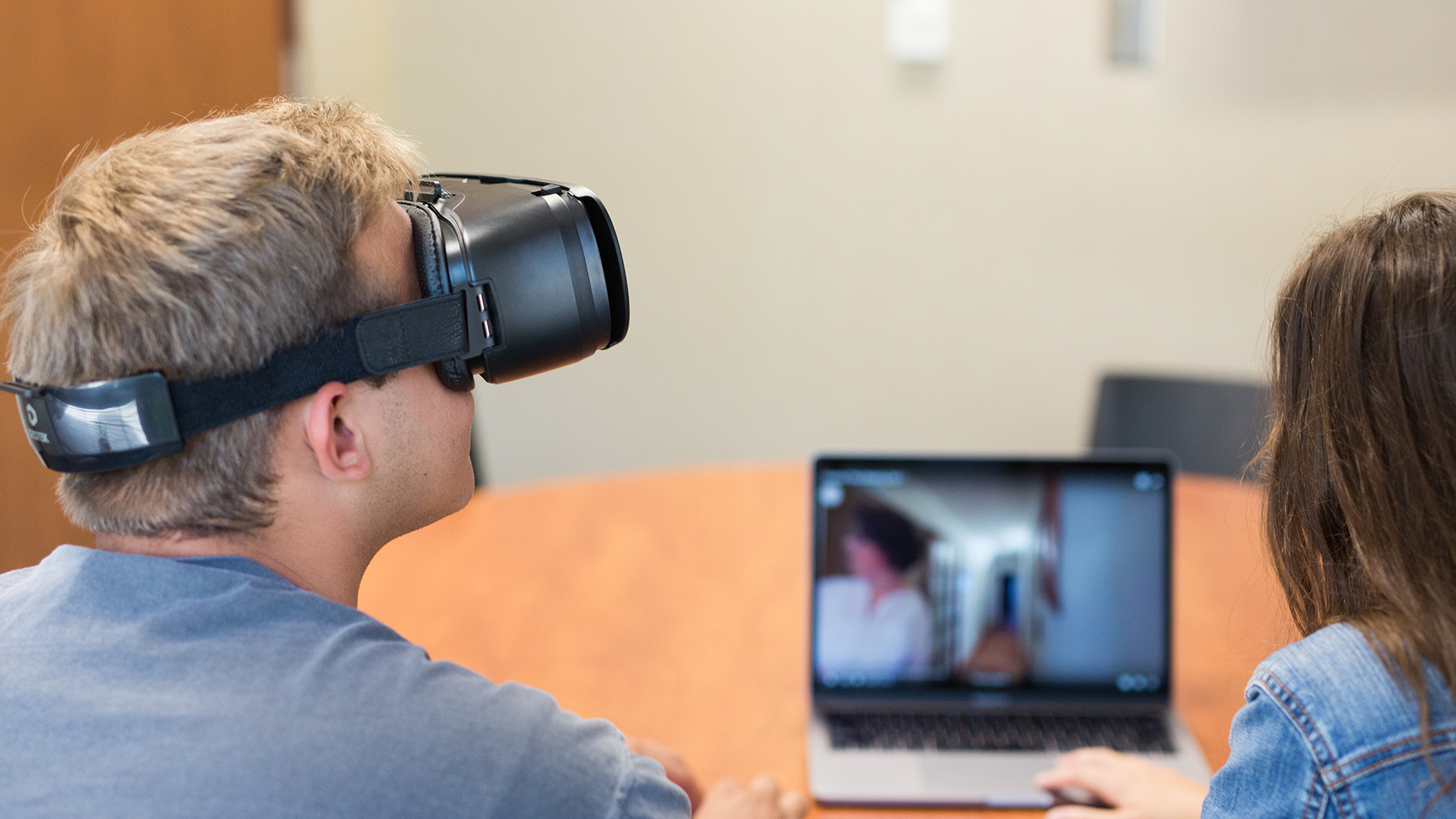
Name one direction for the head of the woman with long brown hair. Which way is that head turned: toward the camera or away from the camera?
away from the camera

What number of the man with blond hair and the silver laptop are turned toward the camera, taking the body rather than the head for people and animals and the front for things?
1

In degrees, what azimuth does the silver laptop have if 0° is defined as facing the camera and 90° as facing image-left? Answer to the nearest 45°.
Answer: approximately 0°

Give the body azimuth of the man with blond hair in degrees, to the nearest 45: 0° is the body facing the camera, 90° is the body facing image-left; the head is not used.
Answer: approximately 225°

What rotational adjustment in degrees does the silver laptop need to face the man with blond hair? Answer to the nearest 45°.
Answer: approximately 45° to its right

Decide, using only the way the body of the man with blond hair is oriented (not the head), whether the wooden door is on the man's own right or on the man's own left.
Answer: on the man's own left

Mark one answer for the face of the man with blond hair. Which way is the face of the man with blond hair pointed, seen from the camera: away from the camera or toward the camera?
away from the camera

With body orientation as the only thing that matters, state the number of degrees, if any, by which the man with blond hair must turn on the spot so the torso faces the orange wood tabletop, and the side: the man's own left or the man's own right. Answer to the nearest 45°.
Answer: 0° — they already face it

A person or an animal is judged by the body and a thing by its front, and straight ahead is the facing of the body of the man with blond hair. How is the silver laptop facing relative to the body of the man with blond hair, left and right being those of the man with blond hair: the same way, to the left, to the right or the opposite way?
the opposite way
